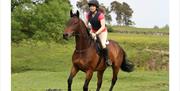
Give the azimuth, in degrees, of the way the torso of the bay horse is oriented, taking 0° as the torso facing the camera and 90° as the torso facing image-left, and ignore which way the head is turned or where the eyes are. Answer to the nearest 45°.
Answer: approximately 45°

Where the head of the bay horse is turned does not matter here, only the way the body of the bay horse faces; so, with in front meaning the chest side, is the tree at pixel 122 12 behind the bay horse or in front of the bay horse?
behind

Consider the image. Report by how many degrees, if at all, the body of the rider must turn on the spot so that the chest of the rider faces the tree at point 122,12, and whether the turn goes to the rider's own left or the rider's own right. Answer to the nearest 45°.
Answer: approximately 180°

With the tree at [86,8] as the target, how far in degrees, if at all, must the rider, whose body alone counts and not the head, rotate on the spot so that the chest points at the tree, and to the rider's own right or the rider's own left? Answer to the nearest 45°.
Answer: approximately 135° to the rider's own right

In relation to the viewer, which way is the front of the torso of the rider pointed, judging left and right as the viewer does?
facing the viewer and to the left of the viewer

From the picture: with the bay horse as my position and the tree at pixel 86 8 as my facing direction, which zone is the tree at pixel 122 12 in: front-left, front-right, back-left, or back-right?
front-right
